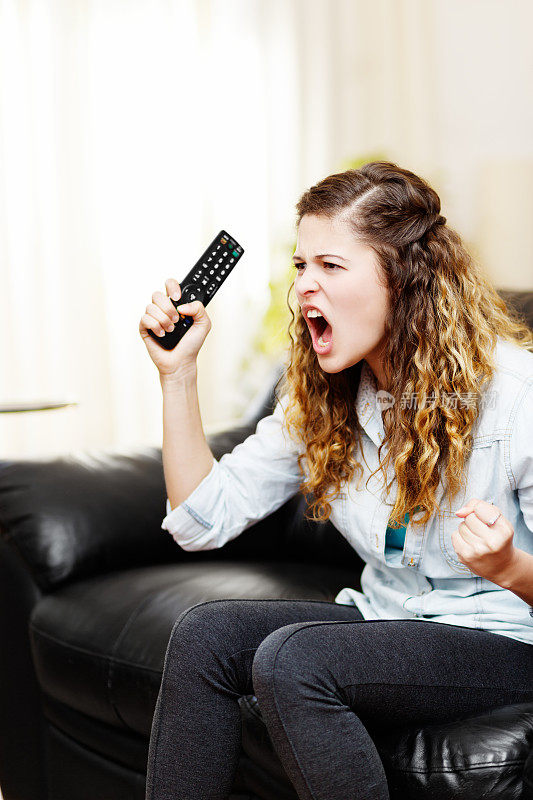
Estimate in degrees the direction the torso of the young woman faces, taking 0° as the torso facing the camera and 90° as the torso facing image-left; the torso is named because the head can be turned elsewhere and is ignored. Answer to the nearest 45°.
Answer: approximately 45°

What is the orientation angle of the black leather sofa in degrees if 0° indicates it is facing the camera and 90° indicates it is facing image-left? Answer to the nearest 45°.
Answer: approximately 45°
